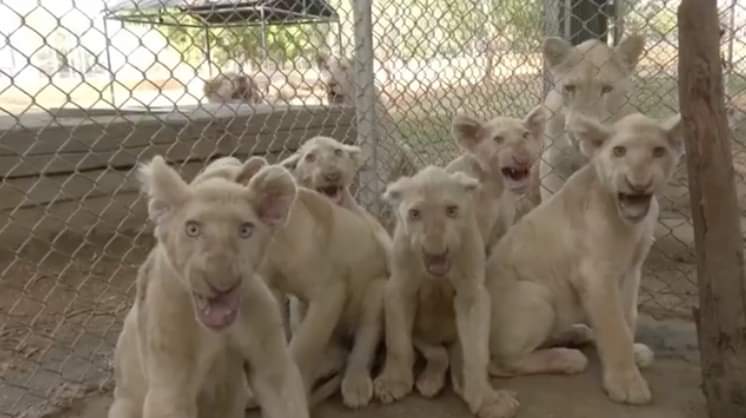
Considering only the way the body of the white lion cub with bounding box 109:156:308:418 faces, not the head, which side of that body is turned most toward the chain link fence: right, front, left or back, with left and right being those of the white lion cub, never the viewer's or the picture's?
back

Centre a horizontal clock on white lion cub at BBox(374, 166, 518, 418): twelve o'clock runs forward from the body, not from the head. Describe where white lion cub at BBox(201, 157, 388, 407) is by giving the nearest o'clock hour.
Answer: white lion cub at BBox(201, 157, 388, 407) is roughly at 3 o'clock from white lion cub at BBox(374, 166, 518, 418).

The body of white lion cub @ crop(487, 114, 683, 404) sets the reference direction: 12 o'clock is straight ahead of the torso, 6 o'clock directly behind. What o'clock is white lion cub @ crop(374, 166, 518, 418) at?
white lion cub @ crop(374, 166, 518, 418) is roughly at 3 o'clock from white lion cub @ crop(487, 114, 683, 404).

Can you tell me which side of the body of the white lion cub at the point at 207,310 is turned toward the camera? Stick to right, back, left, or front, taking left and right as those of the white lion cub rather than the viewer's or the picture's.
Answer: front

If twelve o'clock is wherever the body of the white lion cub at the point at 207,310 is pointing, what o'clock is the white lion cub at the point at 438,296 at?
the white lion cub at the point at 438,296 is roughly at 8 o'clock from the white lion cub at the point at 207,310.

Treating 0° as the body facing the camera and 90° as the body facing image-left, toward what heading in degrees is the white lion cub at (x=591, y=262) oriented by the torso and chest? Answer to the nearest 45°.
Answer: approximately 315°

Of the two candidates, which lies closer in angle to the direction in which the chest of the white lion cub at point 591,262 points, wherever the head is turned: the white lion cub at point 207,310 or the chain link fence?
the white lion cub

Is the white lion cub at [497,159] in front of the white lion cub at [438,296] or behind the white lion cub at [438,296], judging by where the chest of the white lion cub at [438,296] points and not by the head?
behind

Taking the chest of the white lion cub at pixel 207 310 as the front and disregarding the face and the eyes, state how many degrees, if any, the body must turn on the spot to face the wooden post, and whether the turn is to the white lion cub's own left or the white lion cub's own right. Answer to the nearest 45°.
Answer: approximately 90° to the white lion cub's own left

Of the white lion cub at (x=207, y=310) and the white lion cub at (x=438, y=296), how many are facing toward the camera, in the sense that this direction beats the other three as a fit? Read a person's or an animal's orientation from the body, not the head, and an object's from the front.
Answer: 2

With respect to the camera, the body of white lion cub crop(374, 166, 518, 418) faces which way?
toward the camera

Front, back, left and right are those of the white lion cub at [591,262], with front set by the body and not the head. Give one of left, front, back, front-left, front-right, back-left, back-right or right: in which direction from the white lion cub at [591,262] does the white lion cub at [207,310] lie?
right

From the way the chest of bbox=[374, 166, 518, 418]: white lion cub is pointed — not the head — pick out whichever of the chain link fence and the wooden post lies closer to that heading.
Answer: the wooden post
